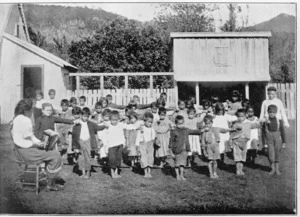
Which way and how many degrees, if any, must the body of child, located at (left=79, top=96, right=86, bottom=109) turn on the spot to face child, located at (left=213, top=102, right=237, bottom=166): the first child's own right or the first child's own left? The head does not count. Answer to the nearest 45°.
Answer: approximately 90° to the first child's own left

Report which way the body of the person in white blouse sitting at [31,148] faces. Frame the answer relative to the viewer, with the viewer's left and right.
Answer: facing to the right of the viewer

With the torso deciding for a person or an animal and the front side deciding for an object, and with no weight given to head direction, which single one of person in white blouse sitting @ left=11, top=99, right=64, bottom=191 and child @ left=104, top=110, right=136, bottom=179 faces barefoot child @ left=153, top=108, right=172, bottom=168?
the person in white blouse sitting

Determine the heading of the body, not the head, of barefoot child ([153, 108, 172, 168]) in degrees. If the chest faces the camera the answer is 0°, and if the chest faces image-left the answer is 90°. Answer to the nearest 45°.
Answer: approximately 0°

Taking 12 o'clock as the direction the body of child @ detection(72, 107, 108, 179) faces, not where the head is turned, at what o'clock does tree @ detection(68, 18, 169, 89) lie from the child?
The tree is roughly at 7 o'clock from the child.

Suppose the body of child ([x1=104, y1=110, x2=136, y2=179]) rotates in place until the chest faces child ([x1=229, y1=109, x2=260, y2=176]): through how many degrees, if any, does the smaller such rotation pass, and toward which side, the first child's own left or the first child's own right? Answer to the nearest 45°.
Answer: approximately 90° to the first child's own left

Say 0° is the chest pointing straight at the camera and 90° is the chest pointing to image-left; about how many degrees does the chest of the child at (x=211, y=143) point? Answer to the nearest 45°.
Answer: approximately 0°

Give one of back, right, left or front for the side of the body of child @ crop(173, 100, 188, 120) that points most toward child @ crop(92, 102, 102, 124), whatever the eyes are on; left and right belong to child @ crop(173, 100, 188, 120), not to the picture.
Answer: right

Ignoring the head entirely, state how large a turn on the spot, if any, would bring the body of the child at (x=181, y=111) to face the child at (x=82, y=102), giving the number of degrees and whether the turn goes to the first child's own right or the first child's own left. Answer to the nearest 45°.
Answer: approximately 90° to the first child's own right

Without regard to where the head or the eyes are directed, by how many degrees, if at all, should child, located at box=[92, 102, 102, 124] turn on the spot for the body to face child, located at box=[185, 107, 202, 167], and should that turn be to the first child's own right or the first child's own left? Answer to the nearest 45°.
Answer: approximately 90° to the first child's own left

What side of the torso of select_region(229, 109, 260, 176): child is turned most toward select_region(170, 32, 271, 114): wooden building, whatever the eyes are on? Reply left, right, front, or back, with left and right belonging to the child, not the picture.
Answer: back

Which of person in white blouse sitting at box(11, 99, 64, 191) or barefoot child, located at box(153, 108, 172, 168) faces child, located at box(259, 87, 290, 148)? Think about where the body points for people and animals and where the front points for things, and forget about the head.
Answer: the person in white blouse sitting

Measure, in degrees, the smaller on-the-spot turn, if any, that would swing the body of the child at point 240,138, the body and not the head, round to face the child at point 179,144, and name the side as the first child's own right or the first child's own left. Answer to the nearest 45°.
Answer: approximately 45° to the first child's own right
